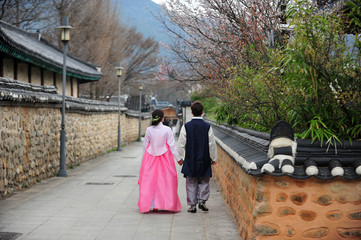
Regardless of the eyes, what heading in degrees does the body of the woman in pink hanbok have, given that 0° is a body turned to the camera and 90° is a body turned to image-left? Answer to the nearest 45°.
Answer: approximately 180°

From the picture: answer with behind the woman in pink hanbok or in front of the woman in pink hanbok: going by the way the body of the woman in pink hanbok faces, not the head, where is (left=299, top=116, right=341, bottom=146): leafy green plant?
behind

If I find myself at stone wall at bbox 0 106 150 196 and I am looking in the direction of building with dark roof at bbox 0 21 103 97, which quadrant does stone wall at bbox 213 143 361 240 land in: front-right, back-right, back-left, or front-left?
back-right

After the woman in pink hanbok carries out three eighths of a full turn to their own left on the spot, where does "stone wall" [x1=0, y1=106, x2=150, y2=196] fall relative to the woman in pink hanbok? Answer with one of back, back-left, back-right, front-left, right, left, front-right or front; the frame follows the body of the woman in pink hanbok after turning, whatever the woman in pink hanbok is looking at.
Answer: right
